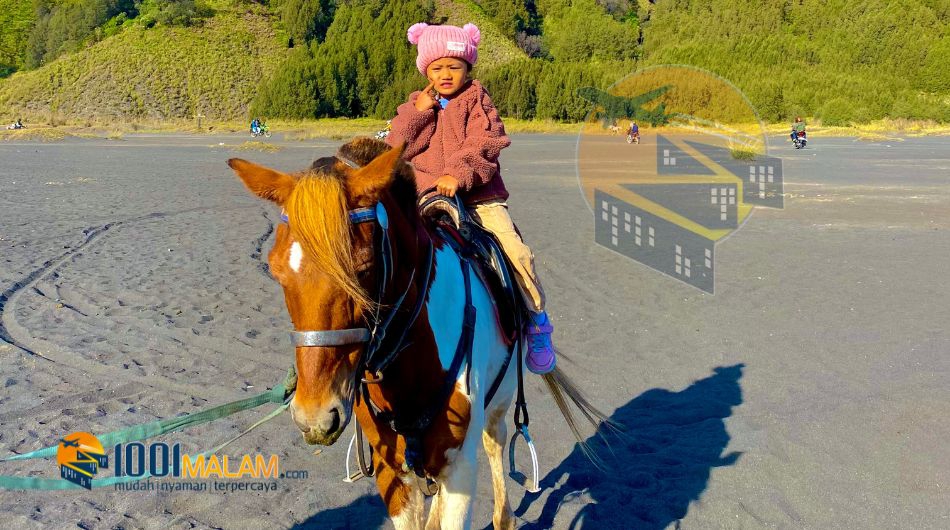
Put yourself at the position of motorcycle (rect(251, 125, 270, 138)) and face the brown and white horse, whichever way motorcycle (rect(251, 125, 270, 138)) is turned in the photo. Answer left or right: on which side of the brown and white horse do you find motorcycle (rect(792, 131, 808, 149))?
left

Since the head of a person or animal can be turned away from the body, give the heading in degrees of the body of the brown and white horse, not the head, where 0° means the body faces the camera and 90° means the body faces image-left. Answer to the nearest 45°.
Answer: approximately 45°

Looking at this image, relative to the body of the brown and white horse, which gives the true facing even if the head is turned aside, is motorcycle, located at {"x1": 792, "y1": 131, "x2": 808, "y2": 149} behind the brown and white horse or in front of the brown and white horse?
behind

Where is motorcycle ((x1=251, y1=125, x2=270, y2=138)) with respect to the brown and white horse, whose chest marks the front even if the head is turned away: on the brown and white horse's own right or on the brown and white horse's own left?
on the brown and white horse's own right

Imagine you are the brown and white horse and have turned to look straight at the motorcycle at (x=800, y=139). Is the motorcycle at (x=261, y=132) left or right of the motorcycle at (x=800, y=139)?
left
